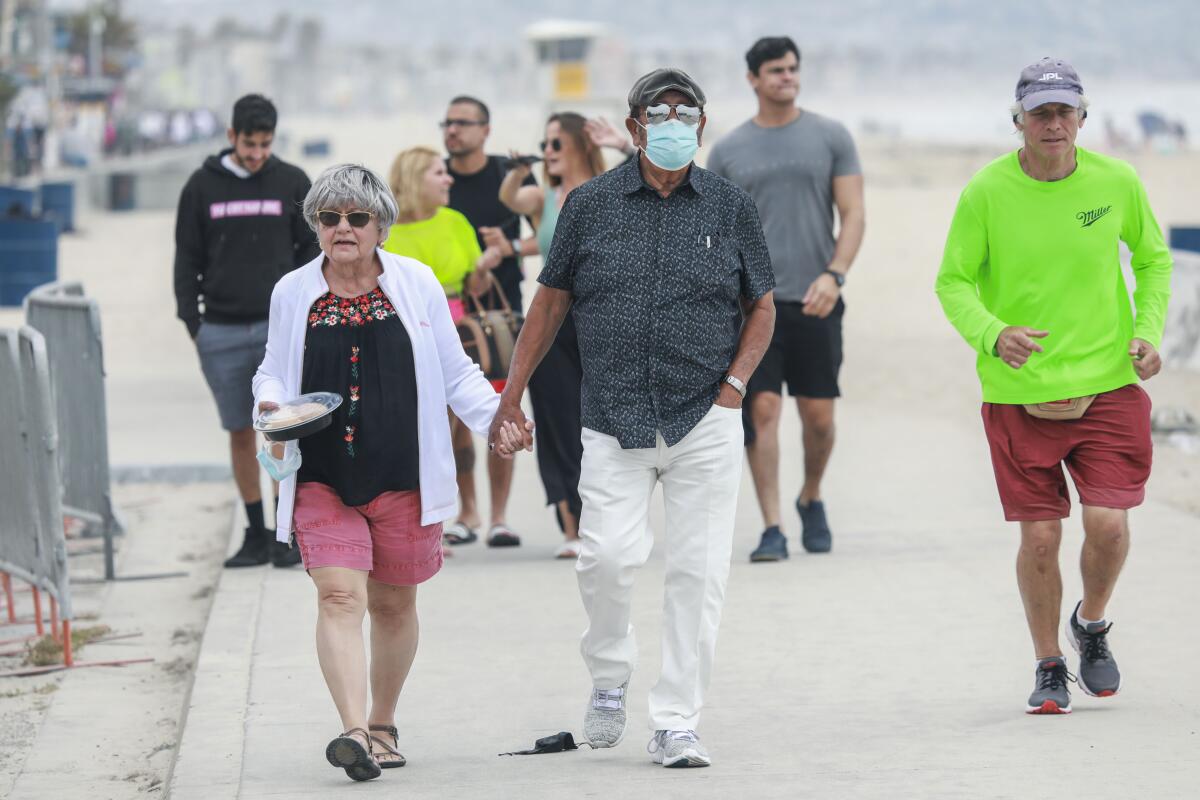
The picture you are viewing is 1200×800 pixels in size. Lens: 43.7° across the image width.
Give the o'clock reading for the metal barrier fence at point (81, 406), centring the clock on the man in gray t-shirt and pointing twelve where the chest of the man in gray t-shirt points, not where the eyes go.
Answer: The metal barrier fence is roughly at 3 o'clock from the man in gray t-shirt.

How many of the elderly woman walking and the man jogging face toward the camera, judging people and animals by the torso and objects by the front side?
2

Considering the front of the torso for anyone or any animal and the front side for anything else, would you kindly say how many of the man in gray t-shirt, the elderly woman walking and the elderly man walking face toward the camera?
3

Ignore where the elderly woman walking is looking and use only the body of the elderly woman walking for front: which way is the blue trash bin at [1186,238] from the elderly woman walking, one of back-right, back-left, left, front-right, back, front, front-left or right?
back-left

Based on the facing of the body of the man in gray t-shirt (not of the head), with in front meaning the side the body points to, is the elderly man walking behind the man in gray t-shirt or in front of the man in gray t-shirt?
in front

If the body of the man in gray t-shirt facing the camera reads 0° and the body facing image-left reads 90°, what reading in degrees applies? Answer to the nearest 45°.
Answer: approximately 0°

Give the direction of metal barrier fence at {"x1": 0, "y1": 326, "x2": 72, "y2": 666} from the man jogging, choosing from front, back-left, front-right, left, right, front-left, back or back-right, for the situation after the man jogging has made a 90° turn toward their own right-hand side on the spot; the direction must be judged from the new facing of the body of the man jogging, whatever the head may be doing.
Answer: front
